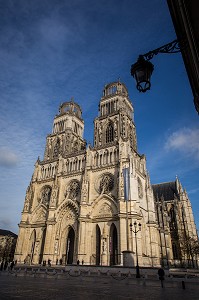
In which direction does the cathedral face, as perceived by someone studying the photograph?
facing the viewer and to the left of the viewer

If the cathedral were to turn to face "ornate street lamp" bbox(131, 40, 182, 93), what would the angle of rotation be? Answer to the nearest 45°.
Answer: approximately 45° to its left
